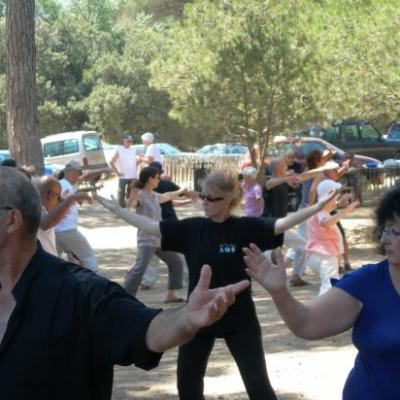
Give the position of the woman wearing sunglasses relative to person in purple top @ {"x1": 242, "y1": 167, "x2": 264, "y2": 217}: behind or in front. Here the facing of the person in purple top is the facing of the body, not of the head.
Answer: in front

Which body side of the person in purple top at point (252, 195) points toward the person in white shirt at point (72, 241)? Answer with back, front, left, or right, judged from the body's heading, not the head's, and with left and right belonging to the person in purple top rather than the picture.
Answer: front

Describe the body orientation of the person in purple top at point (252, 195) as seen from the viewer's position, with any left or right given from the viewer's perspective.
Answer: facing the viewer and to the left of the viewer

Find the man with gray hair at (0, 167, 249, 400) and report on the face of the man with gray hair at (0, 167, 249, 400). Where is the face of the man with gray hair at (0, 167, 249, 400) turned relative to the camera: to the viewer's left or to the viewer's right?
to the viewer's left

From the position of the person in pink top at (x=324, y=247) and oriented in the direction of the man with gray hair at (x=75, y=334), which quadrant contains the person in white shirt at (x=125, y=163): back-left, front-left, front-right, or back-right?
back-right

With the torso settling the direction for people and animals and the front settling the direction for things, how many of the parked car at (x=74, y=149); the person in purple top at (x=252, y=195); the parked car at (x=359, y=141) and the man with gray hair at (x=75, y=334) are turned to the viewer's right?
1

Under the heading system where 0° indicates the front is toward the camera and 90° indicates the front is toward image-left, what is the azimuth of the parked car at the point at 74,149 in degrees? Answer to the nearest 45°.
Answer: approximately 135°

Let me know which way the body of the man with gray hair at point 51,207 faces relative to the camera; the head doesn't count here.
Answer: to the viewer's right
